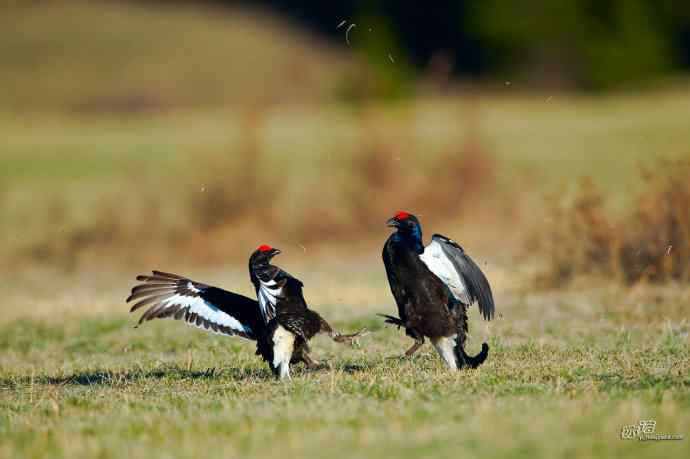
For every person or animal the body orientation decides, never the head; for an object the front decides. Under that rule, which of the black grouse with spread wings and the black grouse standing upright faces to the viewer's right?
the black grouse with spread wings

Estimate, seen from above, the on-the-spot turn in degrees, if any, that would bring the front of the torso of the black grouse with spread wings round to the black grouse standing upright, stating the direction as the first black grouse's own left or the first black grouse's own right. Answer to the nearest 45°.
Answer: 0° — it already faces it

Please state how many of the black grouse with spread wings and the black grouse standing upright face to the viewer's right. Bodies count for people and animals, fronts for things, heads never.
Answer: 1

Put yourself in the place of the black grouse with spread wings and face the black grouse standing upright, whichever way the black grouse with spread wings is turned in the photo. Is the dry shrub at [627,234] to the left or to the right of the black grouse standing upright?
left

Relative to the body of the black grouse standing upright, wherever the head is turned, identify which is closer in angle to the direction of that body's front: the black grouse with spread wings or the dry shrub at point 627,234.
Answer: the black grouse with spread wings

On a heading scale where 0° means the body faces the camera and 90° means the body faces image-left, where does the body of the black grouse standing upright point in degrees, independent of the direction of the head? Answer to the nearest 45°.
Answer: approximately 45°

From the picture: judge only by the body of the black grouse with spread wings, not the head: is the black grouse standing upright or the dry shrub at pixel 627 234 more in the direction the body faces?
the black grouse standing upright

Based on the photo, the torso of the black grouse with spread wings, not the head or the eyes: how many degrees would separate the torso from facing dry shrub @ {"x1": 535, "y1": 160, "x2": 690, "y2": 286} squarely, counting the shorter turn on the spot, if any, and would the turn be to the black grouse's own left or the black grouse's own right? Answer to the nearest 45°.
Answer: approximately 45° to the black grouse's own left

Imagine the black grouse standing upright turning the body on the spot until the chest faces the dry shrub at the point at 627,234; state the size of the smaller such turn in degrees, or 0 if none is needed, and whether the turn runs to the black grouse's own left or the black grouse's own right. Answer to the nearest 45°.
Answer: approximately 180°

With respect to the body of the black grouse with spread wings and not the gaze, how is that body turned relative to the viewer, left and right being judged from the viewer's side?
facing to the right of the viewer
